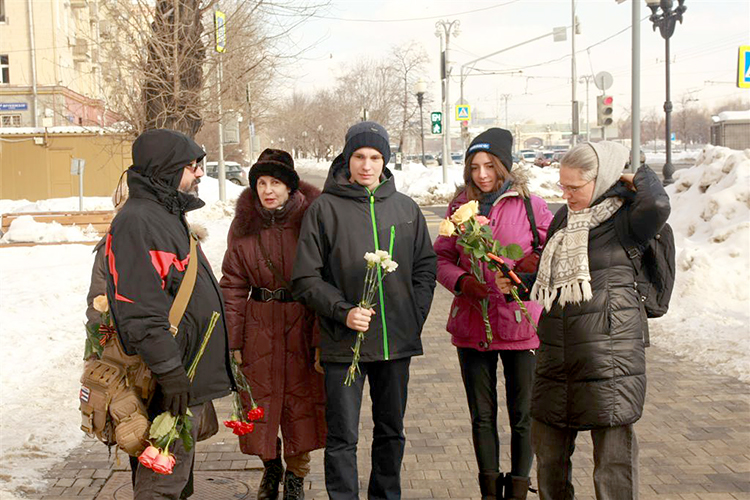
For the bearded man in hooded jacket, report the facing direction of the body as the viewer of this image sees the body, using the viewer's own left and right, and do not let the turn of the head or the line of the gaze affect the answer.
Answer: facing to the right of the viewer

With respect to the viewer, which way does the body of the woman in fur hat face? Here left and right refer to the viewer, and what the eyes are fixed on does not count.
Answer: facing the viewer

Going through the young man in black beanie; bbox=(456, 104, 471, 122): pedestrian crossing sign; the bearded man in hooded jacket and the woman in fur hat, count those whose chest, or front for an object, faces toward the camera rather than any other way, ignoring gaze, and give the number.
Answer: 3

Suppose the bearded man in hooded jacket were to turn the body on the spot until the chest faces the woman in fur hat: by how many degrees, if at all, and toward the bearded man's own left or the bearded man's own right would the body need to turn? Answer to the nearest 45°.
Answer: approximately 45° to the bearded man's own left

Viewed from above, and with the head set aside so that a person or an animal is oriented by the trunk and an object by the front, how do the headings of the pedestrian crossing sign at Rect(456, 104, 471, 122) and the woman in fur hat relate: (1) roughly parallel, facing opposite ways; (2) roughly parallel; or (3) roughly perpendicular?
roughly parallel

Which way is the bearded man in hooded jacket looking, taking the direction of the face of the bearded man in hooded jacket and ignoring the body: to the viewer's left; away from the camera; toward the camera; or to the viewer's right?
to the viewer's right

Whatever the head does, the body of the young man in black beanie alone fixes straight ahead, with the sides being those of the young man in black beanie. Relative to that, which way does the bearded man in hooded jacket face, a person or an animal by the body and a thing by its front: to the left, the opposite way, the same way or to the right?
to the left

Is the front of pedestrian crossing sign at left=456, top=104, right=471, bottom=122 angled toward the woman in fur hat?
yes

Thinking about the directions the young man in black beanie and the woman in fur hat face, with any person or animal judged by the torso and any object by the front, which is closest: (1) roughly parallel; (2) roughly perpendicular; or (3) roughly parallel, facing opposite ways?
roughly parallel

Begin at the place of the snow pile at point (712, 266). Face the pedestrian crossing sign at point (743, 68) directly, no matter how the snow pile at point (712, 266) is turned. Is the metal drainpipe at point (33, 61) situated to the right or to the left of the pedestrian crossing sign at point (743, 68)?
left

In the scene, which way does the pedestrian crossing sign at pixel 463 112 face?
toward the camera
